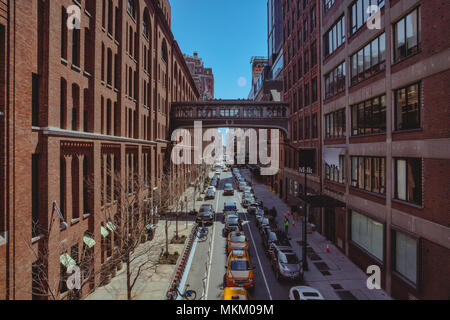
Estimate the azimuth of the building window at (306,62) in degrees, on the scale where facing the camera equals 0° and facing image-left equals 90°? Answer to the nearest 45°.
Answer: approximately 90°

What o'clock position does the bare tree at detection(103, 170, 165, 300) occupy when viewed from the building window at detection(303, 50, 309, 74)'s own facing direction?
The bare tree is roughly at 10 o'clock from the building window.
